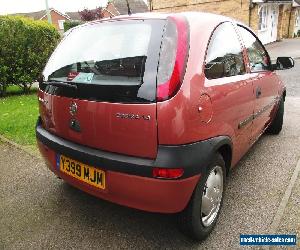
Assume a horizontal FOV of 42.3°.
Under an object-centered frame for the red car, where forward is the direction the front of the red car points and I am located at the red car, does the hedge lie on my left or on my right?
on my left

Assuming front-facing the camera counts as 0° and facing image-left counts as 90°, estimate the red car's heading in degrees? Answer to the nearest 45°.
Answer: approximately 225°

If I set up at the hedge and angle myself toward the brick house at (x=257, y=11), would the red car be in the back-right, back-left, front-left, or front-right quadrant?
back-right

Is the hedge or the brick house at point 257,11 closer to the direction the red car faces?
the brick house

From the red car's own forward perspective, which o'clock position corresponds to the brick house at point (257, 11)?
The brick house is roughly at 11 o'clock from the red car.
